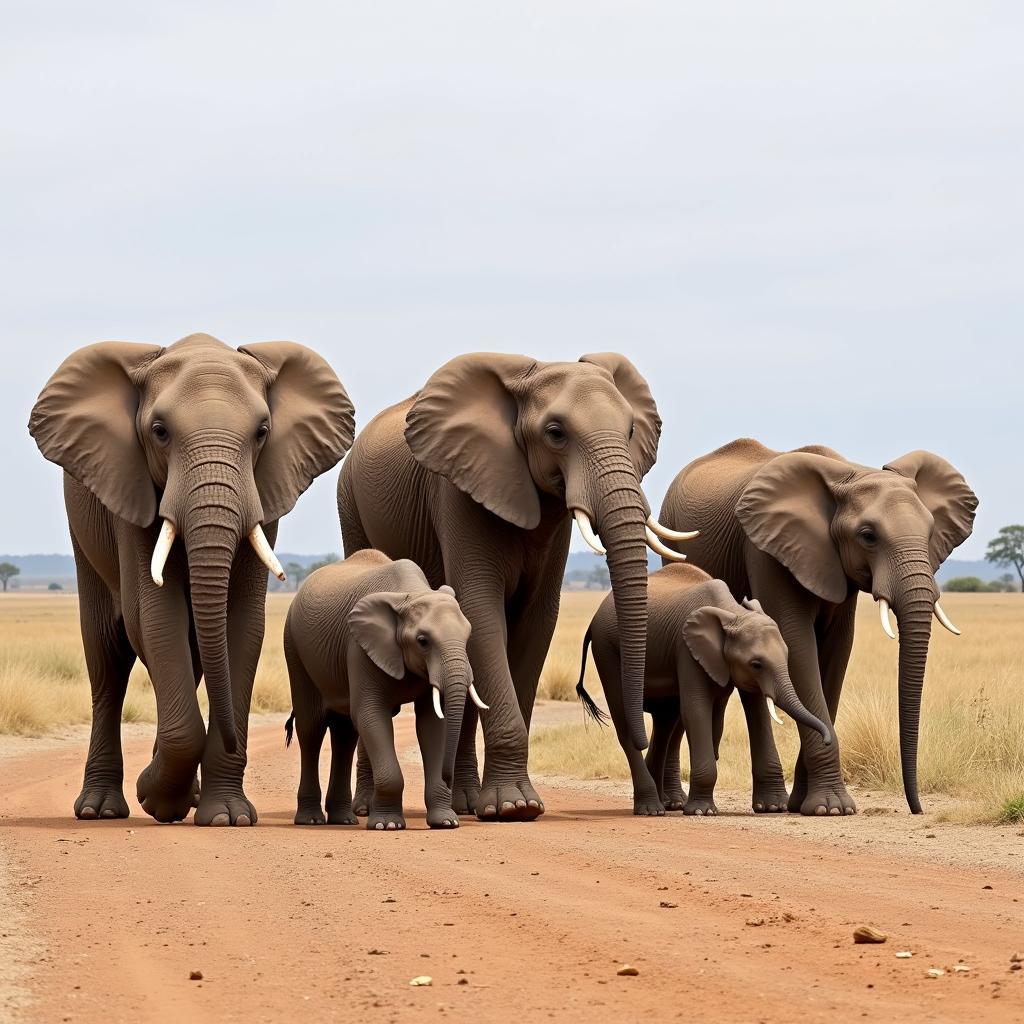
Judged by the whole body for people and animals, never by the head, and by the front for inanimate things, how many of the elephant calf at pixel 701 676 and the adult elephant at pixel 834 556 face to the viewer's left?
0

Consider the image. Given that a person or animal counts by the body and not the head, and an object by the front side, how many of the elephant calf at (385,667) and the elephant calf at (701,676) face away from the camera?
0

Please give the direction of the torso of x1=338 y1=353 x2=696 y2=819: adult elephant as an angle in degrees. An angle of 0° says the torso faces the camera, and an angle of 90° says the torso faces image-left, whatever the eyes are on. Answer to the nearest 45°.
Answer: approximately 315°

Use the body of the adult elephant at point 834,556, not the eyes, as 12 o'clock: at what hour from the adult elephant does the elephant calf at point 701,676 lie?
The elephant calf is roughly at 3 o'clock from the adult elephant.

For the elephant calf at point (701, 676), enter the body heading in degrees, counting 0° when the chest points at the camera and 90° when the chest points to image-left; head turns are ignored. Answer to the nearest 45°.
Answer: approximately 315°

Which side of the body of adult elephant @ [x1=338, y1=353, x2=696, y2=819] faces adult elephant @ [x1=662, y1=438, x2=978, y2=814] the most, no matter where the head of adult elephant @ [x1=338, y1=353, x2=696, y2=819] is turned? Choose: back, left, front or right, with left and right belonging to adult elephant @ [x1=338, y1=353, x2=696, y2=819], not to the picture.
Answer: left

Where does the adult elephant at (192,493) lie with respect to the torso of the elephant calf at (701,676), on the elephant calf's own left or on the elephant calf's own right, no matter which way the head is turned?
on the elephant calf's own right

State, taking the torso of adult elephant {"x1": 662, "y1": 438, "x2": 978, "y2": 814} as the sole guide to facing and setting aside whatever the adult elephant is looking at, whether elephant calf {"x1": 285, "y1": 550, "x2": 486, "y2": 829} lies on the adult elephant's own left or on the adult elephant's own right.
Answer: on the adult elephant's own right

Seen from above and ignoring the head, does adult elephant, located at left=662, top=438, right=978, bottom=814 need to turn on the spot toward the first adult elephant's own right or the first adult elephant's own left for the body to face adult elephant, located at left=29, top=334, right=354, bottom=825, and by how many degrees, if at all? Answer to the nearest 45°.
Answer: approximately 90° to the first adult elephant's own right

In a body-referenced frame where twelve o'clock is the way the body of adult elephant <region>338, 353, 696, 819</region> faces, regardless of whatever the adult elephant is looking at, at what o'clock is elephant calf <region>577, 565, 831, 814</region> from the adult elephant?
The elephant calf is roughly at 10 o'clock from the adult elephant.

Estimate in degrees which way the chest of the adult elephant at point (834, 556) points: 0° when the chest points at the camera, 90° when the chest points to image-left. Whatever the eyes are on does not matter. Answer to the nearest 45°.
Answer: approximately 315°

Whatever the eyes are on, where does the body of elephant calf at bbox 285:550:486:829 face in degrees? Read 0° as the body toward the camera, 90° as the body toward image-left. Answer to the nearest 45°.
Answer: approximately 315°
